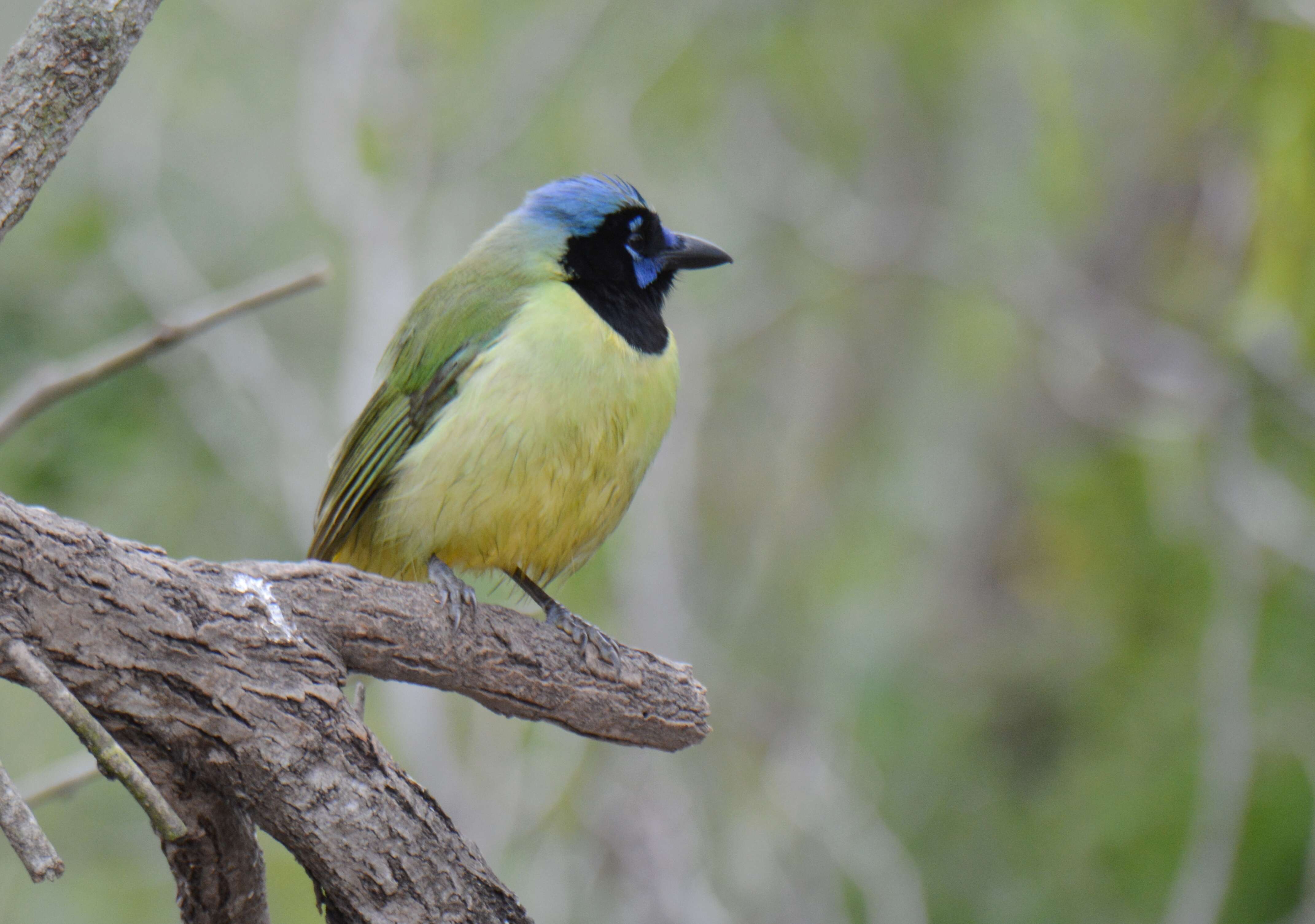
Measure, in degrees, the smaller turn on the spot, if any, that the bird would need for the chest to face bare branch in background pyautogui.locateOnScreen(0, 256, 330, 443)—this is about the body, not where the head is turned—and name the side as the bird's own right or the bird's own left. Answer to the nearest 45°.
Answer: approximately 90° to the bird's own right

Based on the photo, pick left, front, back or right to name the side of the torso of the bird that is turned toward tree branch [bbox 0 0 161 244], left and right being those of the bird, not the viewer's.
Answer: right

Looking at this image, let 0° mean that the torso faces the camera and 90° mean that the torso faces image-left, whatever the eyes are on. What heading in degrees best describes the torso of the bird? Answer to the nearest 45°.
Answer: approximately 315°
